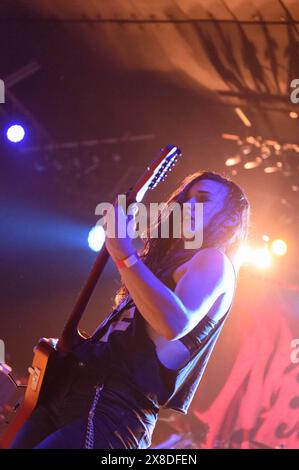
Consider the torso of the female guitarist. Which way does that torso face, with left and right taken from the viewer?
facing to the left of the viewer

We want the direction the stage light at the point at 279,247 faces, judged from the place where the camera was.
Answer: facing the viewer

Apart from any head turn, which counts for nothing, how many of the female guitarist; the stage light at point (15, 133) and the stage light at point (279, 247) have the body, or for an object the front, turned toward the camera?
2

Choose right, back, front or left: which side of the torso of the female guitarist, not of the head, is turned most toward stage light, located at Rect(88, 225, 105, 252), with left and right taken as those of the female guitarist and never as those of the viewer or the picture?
right

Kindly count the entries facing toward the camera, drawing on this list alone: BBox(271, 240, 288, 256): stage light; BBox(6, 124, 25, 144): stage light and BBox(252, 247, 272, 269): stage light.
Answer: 3

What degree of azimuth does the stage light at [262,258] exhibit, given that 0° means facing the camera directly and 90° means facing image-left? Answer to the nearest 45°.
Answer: approximately 0°

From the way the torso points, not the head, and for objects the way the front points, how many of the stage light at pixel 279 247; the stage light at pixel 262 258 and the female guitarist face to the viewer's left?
1

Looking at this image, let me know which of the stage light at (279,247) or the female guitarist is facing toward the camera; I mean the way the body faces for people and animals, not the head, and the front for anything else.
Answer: the stage light

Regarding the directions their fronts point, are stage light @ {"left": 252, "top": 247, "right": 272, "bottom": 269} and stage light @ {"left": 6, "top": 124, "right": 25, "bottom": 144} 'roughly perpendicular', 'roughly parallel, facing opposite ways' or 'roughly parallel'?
roughly parallel

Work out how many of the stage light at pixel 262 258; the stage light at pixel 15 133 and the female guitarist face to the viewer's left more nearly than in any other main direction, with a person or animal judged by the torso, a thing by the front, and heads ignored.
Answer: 1

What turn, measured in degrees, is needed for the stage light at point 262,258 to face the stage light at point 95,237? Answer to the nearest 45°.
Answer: approximately 90° to its right

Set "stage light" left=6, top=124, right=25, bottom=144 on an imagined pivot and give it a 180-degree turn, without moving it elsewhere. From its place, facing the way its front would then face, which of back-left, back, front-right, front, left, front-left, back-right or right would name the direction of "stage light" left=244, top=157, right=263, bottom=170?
right

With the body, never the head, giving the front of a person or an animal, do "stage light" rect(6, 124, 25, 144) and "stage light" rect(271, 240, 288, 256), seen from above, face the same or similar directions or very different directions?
same or similar directions

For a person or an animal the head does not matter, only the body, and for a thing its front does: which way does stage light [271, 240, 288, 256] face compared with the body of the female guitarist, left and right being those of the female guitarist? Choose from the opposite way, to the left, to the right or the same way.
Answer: to the left
